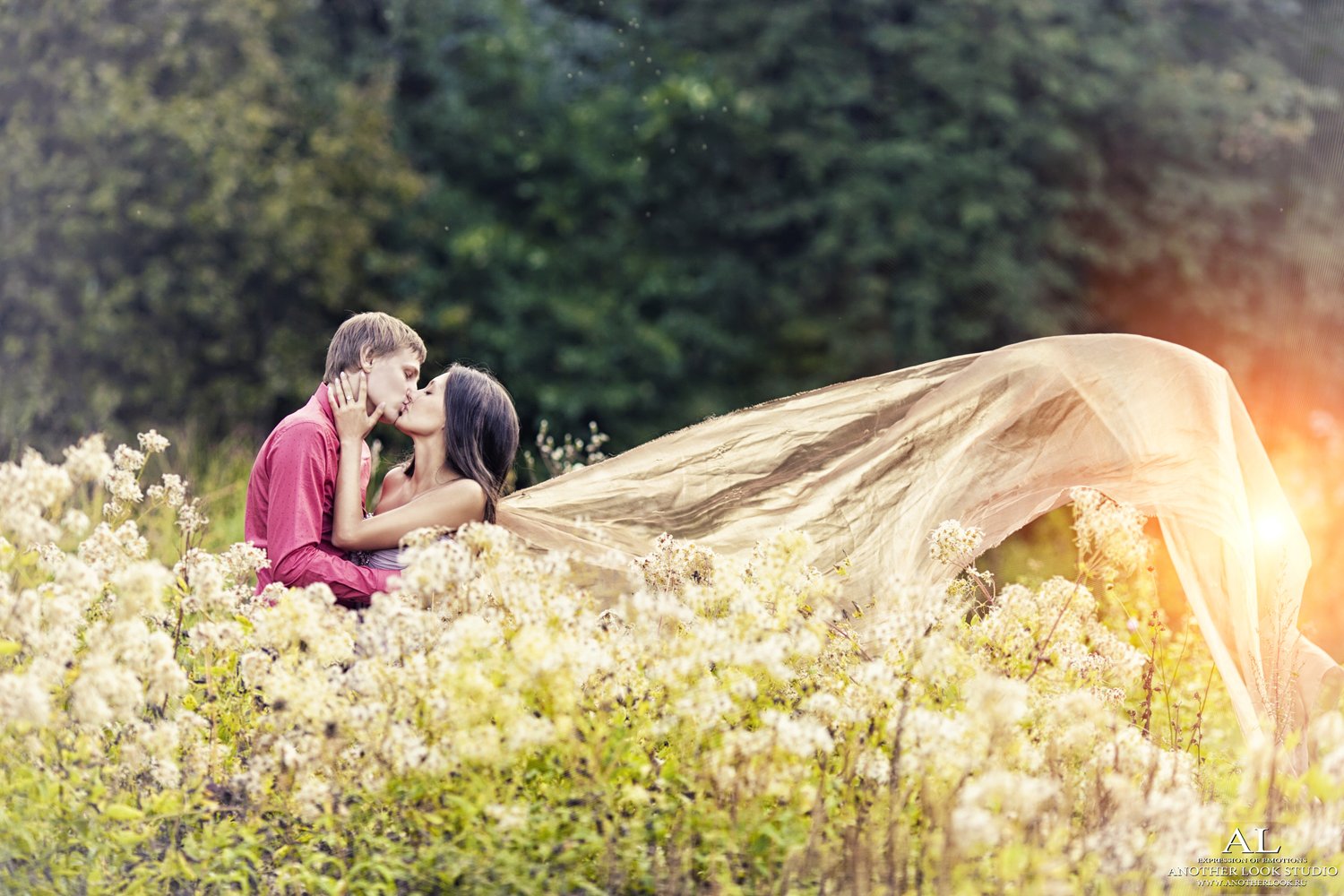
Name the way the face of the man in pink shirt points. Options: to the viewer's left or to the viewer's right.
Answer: to the viewer's right

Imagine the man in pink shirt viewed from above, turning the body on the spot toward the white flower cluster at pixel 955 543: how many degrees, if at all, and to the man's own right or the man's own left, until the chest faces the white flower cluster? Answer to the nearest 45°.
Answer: approximately 45° to the man's own right

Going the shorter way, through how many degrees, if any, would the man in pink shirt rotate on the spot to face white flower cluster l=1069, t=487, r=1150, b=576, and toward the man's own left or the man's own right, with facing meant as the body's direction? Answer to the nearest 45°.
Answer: approximately 45° to the man's own right

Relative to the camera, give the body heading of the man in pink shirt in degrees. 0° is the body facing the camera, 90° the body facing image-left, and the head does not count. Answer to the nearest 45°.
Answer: approximately 270°

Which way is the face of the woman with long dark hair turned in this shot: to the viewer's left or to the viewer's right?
to the viewer's left
